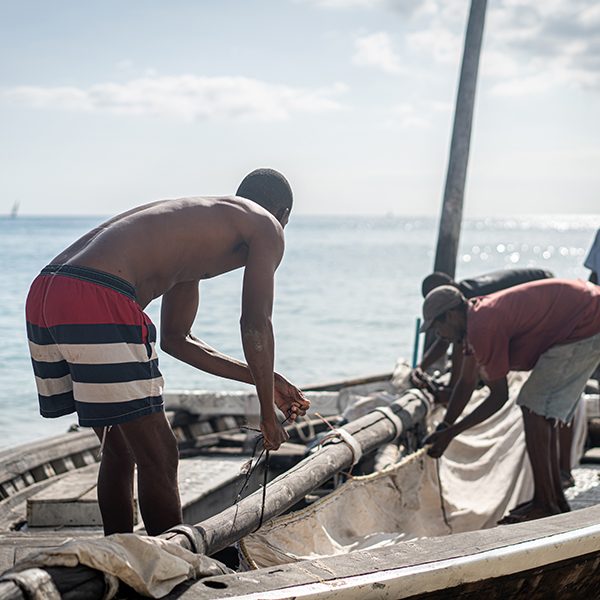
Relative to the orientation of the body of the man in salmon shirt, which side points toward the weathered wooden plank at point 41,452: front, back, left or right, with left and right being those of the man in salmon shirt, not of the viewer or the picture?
front

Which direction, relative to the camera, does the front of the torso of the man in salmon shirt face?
to the viewer's left

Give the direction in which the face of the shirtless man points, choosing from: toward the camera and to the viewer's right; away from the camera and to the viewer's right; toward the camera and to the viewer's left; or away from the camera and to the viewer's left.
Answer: away from the camera and to the viewer's right

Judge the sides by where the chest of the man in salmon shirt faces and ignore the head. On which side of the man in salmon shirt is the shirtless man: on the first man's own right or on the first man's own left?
on the first man's own left
